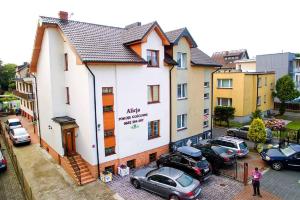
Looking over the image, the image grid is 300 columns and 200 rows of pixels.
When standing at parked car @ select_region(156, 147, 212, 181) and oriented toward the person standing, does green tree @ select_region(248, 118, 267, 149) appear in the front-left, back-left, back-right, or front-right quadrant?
front-left

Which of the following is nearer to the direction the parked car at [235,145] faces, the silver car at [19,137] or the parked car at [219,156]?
the silver car

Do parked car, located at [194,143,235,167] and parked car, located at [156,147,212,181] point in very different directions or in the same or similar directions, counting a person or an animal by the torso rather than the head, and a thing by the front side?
same or similar directions

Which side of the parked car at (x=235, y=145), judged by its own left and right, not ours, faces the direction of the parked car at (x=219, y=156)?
left

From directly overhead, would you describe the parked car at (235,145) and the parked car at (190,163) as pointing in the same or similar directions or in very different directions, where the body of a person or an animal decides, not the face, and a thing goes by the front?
same or similar directions

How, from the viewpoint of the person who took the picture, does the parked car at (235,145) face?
facing away from the viewer and to the left of the viewer

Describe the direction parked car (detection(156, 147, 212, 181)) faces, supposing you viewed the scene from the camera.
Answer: facing away from the viewer and to the left of the viewer

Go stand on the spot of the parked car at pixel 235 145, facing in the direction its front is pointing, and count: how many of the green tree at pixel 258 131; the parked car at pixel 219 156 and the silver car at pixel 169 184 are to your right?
1

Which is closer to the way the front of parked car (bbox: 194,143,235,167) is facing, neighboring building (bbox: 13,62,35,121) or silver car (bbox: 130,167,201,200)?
the neighboring building

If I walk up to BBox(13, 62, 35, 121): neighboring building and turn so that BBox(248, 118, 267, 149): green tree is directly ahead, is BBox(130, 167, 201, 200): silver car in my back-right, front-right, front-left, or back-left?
front-right

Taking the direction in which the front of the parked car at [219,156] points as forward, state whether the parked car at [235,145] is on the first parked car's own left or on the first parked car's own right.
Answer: on the first parked car's own right

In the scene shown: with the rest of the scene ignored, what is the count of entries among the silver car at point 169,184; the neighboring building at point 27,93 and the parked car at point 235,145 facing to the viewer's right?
0

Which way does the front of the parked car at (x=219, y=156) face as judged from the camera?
facing away from the viewer and to the left of the viewer

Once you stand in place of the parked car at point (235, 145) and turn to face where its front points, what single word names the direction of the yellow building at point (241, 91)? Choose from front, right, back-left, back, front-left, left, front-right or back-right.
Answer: front-right
